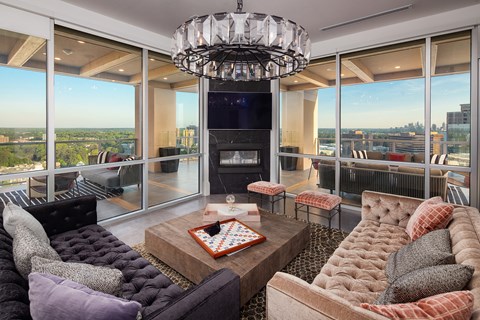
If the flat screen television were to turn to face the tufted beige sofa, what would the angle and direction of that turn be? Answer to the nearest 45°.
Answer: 0° — it already faces it

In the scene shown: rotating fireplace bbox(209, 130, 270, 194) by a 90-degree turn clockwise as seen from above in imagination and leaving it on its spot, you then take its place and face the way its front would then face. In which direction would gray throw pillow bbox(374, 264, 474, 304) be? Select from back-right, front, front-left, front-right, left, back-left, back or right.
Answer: left

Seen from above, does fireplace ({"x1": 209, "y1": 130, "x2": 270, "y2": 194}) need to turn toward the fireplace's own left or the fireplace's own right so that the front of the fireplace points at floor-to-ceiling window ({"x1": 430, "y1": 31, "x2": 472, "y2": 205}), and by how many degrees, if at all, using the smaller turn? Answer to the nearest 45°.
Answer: approximately 45° to the fireplace's own left

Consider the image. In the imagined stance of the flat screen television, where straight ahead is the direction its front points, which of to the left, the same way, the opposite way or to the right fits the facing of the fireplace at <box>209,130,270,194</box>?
the same way

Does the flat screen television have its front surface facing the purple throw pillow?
yes

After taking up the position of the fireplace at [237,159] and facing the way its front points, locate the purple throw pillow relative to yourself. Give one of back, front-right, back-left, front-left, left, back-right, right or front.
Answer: front

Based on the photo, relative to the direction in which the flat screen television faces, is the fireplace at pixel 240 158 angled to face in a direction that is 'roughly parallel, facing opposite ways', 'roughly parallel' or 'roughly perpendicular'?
roughly parallel

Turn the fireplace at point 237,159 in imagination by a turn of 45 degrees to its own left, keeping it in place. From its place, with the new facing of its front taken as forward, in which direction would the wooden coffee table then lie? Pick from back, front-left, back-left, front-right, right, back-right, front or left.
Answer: front-right

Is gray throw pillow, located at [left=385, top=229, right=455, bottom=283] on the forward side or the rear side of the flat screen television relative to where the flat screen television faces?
on the forward side

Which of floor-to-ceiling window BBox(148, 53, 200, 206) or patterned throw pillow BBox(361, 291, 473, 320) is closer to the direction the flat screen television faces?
the patterned throw pillow

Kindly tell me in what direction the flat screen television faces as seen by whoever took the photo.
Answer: facing the viewer

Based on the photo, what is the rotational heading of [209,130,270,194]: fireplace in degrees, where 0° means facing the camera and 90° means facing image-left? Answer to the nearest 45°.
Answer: approximately 0°

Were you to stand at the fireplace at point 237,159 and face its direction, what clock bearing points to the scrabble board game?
The scrabble board game is roughly at 12 o'clock from the fireplace.
